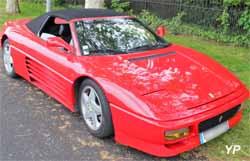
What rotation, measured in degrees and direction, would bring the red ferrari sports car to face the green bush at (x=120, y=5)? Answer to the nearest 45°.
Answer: approximately 135° to its left

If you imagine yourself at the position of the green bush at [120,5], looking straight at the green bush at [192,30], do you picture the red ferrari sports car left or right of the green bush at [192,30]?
right

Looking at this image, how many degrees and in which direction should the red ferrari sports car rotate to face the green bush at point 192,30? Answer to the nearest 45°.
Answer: approximately 135° to its left

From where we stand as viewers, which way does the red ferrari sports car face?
facing the viewer and to the right of the viewer
